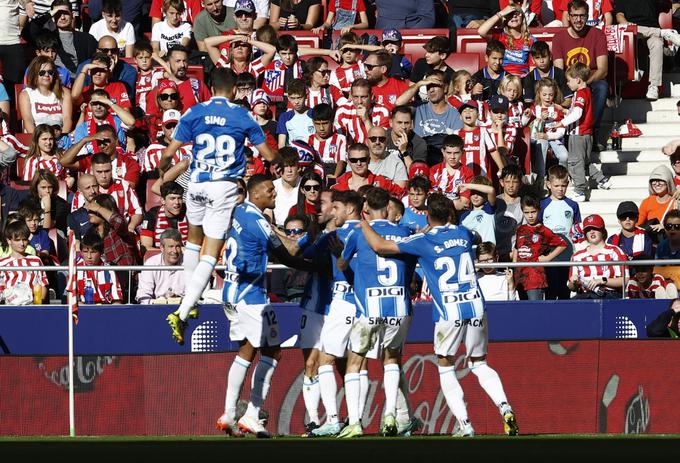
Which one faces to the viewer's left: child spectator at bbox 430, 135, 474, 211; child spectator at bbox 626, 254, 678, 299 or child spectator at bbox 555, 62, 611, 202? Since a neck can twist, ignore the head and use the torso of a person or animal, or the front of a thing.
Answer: child spectator at bbox 555, 62, 611, 202

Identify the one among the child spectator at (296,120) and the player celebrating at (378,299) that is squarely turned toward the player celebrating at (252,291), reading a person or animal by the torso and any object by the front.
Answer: the child spectator

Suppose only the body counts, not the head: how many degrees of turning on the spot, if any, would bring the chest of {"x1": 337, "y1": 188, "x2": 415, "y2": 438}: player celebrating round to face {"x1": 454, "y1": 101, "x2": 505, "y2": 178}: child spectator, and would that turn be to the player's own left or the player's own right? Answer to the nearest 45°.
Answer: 0° — they already face them

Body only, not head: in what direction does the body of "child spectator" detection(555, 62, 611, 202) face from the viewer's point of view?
to the viewer's left

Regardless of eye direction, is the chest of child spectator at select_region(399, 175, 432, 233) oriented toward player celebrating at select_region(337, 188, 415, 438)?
yes

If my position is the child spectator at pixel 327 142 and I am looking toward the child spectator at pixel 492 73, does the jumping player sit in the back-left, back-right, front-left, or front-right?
back-right

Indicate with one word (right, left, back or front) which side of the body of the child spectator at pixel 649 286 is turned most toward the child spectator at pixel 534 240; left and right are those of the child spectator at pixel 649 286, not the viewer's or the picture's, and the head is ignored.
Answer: right

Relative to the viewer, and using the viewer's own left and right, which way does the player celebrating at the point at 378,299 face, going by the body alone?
facing away from the viewer
